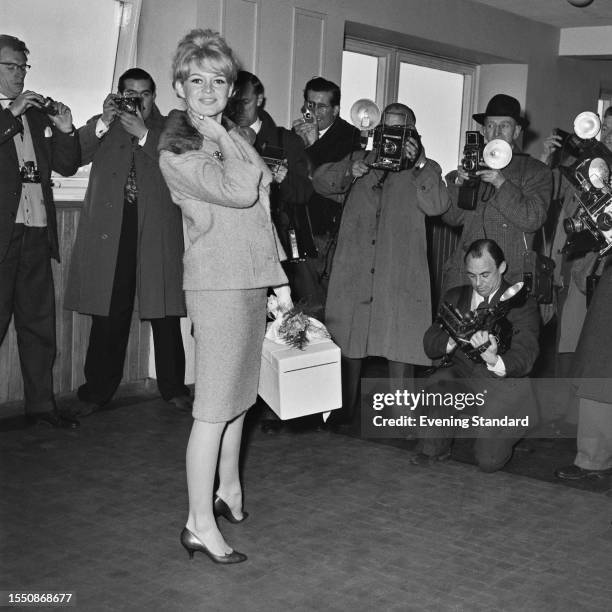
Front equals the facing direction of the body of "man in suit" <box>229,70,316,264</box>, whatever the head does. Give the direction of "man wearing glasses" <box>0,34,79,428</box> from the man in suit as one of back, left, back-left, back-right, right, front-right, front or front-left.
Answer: front-right

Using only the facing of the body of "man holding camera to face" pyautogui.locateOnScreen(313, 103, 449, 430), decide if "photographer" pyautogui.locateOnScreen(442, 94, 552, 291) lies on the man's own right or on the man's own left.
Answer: on the man's own left

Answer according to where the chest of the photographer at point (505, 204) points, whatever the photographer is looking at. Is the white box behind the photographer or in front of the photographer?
in front

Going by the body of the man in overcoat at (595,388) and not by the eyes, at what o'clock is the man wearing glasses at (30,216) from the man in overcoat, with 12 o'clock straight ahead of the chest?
The man wearing glasses is roughly at 12 o'clock from the man in overcoat.

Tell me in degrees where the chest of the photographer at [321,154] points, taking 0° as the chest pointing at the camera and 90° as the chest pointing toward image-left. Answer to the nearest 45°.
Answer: approximately 45°

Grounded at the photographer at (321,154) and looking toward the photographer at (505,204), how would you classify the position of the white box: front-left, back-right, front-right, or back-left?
front-right

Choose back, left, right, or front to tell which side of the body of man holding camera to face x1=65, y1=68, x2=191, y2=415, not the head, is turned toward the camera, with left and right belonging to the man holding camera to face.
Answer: front

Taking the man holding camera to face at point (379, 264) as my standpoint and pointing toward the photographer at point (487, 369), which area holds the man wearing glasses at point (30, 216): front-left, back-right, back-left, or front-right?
back-right

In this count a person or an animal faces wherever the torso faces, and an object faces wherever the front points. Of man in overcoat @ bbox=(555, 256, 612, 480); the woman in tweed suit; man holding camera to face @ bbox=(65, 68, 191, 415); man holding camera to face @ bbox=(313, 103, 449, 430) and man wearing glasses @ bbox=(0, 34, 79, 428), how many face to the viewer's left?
1

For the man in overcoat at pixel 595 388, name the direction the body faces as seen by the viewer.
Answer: to the viewer's left

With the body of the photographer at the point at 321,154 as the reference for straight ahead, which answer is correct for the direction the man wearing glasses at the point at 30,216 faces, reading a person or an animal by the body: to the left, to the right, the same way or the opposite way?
to the left

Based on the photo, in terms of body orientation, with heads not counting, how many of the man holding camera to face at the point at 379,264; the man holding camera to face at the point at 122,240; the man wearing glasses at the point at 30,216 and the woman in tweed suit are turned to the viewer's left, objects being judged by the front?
0

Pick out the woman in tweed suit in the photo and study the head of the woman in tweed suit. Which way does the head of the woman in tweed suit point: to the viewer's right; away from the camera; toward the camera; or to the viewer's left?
toward the camera

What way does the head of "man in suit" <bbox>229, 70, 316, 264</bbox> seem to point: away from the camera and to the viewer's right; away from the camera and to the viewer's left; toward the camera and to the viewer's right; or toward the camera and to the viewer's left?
toward the camera and to the viewer's left

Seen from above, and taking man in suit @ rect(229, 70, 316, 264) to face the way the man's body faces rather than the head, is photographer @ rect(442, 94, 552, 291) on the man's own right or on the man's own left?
on the man's own left

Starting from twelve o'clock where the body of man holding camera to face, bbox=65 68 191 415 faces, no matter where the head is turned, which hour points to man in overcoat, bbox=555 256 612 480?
The man in overcoat is roughly at 10 o'clock from the man holding camera to face.

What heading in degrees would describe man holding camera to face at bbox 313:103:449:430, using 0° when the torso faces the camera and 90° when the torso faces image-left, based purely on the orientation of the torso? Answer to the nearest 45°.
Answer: approximately 0°

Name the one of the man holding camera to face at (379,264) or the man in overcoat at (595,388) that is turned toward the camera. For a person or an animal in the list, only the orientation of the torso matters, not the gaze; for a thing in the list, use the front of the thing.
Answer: the man holding camera to face

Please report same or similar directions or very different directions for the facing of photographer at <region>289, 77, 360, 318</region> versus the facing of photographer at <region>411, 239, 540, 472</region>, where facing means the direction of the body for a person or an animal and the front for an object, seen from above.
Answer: same or similar directions
